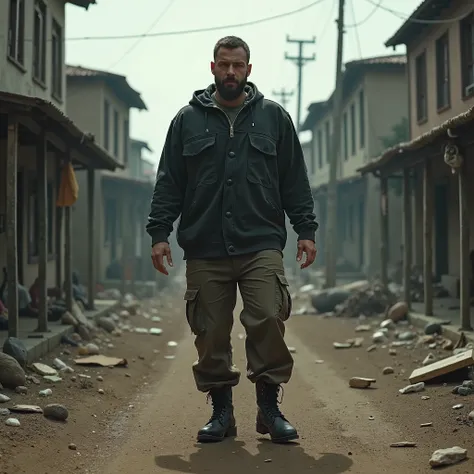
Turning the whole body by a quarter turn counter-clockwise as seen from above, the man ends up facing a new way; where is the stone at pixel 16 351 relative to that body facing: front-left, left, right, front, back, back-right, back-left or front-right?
back-left

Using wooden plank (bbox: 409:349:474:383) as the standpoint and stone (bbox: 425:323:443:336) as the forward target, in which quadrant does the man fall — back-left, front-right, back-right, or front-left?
back-left

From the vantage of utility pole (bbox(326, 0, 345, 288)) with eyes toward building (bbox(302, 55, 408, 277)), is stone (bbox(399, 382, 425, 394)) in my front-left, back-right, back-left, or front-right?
back-right

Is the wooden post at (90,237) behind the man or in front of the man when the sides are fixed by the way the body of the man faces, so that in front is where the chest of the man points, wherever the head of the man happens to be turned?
behind

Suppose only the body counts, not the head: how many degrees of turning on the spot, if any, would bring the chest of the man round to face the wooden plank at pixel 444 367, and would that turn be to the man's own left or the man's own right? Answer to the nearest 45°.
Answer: approximately 135° to the man's own left

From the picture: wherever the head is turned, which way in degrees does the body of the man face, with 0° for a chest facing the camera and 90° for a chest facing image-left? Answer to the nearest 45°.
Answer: approximately 0°

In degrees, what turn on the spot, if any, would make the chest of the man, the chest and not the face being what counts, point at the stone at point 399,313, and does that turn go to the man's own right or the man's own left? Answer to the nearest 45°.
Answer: approximately 180°

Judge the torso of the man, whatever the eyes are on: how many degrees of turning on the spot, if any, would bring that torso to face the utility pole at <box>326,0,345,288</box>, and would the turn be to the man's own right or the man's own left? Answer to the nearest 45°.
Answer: approximately 180°

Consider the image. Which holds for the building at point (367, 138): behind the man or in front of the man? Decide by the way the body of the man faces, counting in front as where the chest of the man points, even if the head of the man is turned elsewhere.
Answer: behind

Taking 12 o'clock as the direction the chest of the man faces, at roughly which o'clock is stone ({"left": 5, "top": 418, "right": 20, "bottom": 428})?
The stone is roughly at 4 o'clock from the man.

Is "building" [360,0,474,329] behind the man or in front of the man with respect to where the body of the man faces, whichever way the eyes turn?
behind
